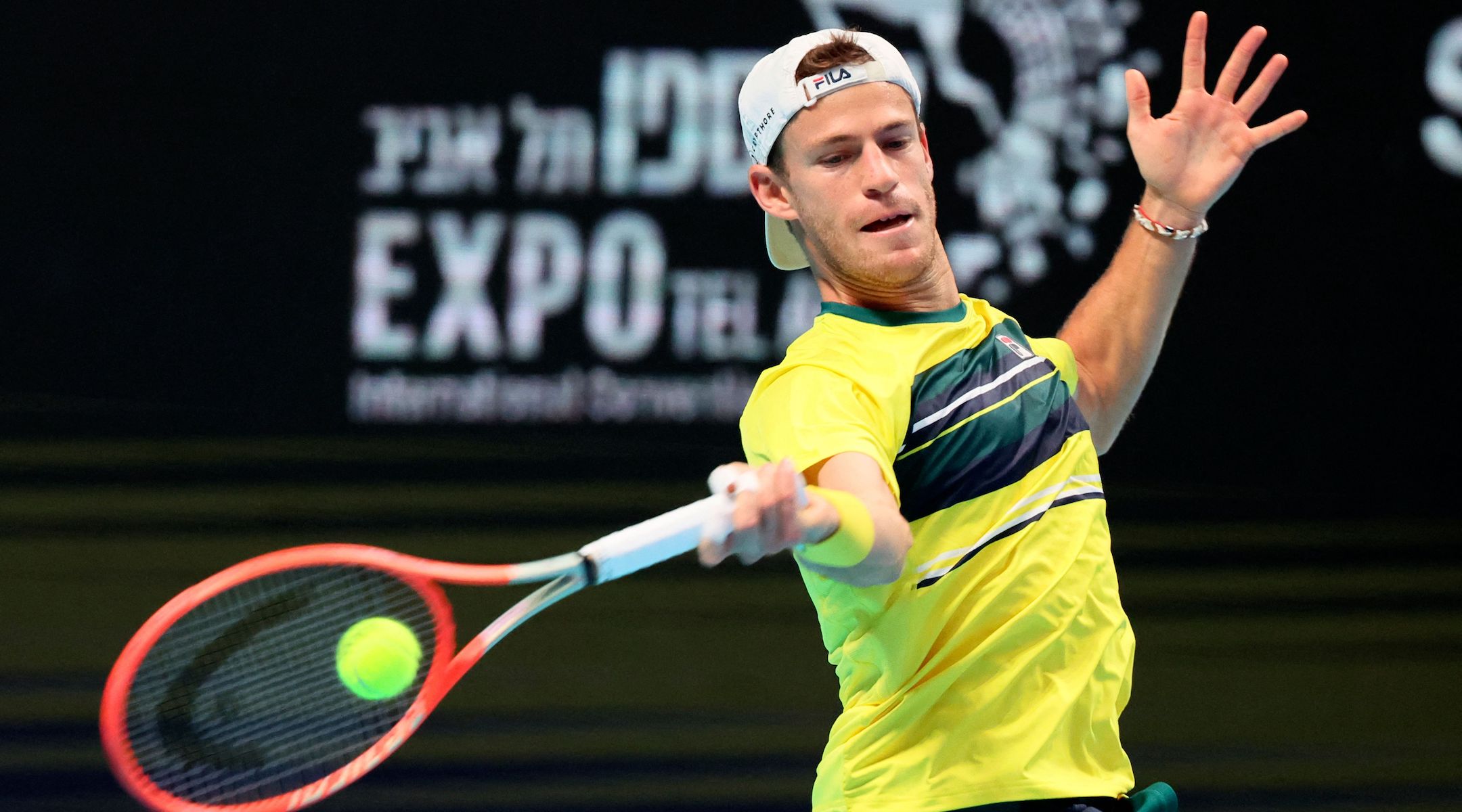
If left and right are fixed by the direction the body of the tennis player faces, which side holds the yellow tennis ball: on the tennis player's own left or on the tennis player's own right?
on the tennis player's own right
